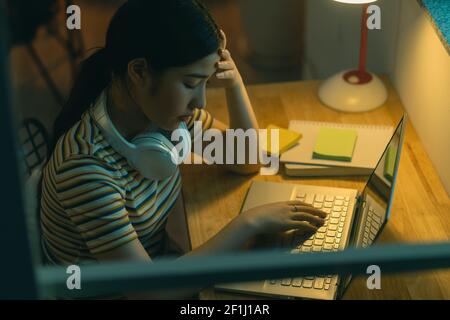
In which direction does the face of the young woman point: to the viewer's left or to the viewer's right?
to the viewer's right

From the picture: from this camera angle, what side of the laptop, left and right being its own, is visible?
left

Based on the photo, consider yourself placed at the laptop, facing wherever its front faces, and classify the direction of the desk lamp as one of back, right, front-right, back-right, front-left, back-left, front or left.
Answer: right
